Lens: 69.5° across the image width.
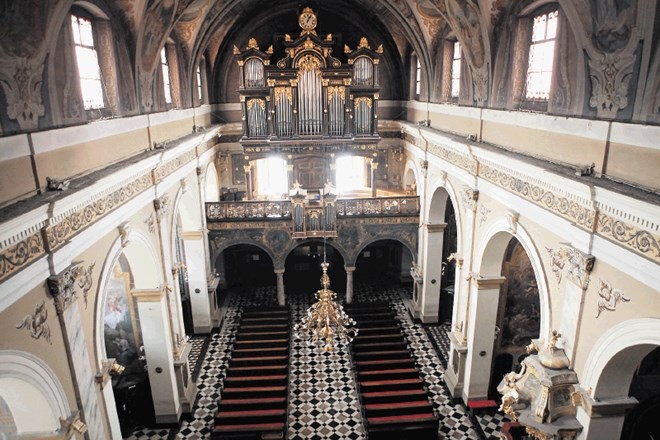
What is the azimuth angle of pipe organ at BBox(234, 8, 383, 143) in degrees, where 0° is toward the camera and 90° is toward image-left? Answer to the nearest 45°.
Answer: approximately 0°
